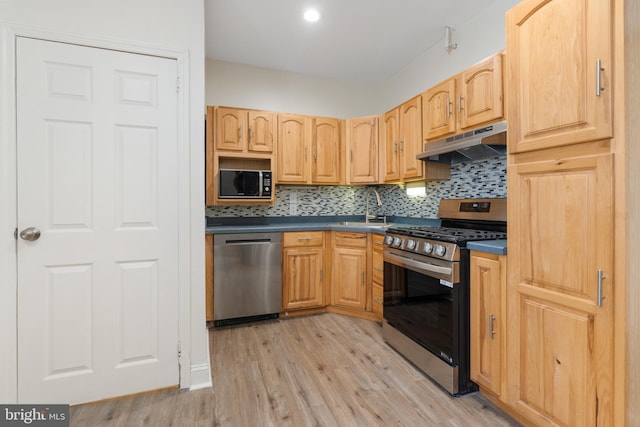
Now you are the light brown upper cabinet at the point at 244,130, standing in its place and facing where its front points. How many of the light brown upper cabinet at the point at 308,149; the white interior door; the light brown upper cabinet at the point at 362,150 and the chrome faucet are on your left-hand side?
3

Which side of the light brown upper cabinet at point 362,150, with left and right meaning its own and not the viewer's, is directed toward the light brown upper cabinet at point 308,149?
right

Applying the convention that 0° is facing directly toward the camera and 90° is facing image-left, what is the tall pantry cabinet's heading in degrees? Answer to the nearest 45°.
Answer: approximately 45°

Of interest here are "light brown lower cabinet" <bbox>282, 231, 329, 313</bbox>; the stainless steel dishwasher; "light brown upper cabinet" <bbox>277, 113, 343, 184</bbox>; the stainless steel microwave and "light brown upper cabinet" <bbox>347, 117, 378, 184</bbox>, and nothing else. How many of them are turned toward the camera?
5

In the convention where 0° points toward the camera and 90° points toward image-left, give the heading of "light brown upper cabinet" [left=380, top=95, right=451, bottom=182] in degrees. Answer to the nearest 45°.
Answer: approximately 45°

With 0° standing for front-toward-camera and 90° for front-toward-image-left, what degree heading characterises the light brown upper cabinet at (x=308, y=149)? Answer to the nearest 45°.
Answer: approximately 0°

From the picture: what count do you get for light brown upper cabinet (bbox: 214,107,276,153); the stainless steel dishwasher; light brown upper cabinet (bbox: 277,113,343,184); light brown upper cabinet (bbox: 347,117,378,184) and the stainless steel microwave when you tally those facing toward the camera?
5

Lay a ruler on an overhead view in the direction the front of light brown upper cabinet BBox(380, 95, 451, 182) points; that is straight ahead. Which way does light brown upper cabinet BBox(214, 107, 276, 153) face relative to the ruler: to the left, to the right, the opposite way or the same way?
to the left

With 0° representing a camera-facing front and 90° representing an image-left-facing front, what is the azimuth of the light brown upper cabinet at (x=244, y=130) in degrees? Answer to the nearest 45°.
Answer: approximately 0°

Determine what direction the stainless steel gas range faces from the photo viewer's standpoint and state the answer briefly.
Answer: facing the viewer and to the left of the viewer

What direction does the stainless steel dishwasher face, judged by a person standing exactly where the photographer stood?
facing the viewer

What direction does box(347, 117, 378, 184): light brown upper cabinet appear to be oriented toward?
toward the camera

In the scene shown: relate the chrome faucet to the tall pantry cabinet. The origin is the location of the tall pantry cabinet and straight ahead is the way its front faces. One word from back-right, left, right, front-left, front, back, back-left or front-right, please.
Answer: right

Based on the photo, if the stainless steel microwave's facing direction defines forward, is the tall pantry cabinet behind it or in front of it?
in front

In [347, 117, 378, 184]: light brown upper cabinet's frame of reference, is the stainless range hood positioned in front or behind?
in front
